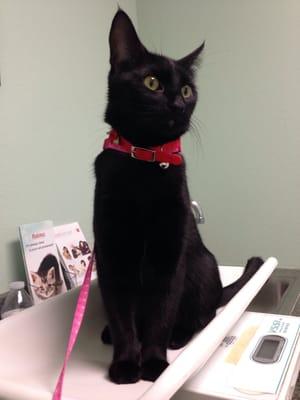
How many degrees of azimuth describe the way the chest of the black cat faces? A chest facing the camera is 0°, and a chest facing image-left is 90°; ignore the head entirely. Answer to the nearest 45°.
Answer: approximately 0°
